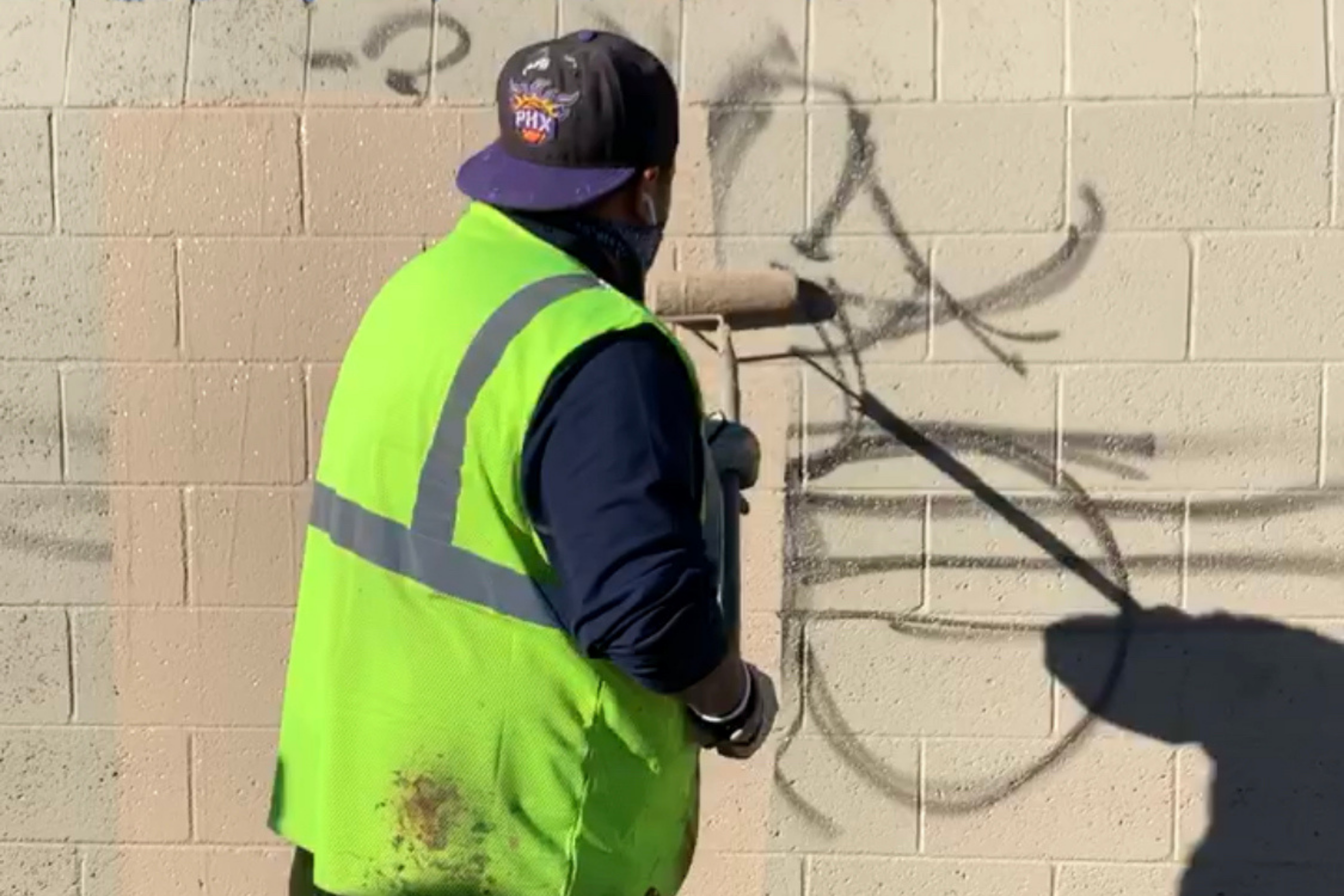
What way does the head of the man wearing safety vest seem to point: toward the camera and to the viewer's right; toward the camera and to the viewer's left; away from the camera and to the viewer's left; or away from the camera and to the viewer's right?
away from the camera and to the viewer's right

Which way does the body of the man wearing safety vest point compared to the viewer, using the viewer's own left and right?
facing away from the viewer and to the right of the viewer
